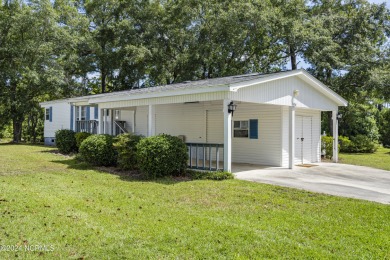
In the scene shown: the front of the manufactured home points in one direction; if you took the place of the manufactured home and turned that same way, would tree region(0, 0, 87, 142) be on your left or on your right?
on your right

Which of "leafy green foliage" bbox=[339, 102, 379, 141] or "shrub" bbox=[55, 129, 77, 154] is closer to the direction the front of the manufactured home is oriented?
the shrub

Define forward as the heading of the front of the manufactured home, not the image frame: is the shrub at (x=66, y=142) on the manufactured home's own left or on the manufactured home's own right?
on the manufactured home's own right

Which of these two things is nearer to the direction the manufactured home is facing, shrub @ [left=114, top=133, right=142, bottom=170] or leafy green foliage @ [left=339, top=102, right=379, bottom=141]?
the shrub

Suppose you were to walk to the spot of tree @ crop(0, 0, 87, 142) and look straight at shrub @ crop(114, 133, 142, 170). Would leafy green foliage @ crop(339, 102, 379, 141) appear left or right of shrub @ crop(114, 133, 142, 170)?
left

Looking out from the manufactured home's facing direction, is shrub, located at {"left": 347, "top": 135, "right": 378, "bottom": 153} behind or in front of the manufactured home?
behind

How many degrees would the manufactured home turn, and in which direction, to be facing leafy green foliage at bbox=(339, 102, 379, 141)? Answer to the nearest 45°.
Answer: approximately 180°

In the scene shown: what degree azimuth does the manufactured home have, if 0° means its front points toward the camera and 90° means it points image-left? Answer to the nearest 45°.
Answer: approximately 45°
